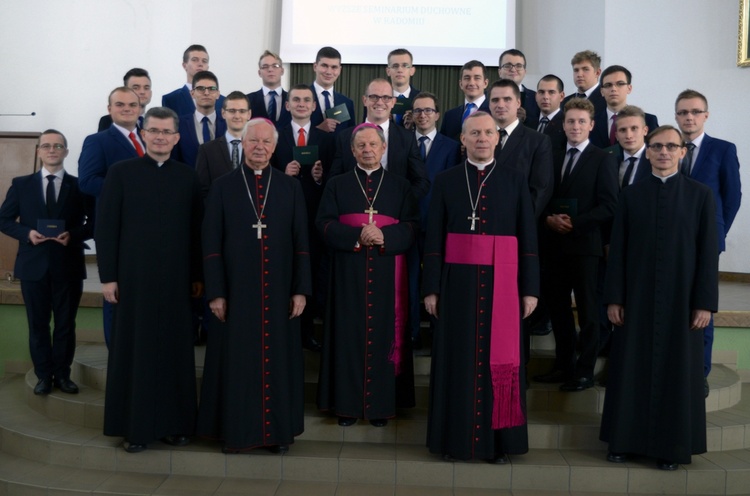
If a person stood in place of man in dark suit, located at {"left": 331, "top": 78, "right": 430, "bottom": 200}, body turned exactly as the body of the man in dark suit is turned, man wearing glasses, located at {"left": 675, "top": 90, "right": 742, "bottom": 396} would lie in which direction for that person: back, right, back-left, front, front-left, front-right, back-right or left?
left

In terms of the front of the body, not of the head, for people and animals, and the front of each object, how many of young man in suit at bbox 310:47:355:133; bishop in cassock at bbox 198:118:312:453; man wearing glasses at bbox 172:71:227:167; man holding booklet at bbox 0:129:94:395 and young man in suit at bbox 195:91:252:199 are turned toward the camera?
5

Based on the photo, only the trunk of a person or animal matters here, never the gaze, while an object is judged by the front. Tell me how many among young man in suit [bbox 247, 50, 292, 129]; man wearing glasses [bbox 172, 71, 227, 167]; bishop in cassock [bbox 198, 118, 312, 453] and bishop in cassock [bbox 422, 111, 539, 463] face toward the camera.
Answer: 4

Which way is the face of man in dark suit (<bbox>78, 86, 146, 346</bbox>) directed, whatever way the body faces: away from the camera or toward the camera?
toward the camera

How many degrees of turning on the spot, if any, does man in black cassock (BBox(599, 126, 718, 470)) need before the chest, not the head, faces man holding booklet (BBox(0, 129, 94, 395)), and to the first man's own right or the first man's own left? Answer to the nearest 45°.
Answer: approximately 90° to the first man's own right

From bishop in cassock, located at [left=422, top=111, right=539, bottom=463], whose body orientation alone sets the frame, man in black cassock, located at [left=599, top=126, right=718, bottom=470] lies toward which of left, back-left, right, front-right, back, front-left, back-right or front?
left

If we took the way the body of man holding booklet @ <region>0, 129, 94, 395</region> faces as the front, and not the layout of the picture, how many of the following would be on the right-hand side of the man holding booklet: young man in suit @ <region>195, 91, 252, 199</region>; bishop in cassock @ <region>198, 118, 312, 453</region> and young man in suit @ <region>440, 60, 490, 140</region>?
0

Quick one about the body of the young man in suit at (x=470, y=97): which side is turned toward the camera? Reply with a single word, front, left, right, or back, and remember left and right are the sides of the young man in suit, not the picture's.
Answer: front

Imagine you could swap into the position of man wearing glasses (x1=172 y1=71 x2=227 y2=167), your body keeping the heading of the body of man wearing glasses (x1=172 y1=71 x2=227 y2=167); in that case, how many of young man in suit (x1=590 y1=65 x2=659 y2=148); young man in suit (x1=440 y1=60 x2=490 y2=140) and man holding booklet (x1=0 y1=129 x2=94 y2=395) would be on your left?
2

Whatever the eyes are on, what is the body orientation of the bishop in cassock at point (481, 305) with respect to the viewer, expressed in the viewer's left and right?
facing the viewer

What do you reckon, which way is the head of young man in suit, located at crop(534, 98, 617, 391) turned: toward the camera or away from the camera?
toward the camera

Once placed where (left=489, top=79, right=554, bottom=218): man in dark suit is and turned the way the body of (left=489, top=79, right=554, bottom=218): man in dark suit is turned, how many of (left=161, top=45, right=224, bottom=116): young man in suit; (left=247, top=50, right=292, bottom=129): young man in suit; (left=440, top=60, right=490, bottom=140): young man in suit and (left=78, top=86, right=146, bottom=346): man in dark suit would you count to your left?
0

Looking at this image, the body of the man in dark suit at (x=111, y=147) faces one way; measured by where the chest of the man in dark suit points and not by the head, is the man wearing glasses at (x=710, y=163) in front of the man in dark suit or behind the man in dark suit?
in front

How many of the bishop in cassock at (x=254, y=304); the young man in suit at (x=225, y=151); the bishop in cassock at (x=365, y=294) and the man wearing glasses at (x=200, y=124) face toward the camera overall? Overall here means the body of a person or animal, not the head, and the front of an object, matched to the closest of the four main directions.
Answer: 4

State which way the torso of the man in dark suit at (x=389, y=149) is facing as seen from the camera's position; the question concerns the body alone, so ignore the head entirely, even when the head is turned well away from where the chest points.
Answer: toward the camera

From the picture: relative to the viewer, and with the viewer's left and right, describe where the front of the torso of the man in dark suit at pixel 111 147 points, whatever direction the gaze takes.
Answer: facing the viewer and to the right of the viewer

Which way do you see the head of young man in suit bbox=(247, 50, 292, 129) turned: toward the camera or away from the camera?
toward the camera
